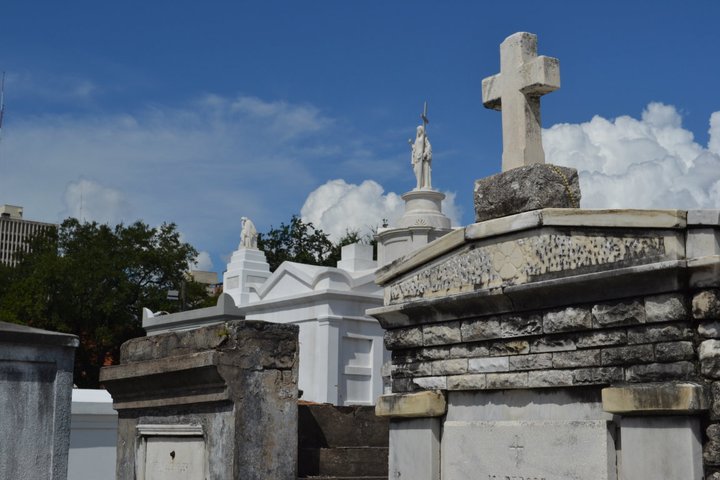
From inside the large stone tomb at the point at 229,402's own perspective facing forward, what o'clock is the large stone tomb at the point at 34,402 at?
the large stone tomb at the point at 34,402 is roughly at 3 o'clock from the large stone tomb at the point at 229,402.

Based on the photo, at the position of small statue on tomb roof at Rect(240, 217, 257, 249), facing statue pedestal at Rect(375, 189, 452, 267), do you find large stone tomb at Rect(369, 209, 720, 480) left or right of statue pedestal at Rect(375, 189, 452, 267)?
right

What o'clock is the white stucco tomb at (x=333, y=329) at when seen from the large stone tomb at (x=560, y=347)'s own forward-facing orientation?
The white stucco tomb is roughly at 4 o'clock from the large stone tomb.

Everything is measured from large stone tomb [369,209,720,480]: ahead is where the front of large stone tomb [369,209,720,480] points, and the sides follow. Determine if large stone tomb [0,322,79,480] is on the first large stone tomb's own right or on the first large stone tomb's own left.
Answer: on the first large stone tomb's own right

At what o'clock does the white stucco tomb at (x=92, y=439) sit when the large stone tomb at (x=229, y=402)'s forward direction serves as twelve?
The white stucco tomb is roughly at 4 o'clock from the large stone tomb.

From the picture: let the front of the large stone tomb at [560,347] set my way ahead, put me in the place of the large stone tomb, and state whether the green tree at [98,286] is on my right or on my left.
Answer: on my right

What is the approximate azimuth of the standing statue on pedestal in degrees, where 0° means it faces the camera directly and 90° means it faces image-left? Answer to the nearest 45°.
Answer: approximately 0°

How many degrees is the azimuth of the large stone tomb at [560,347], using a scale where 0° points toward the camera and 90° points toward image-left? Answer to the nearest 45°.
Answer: approximately 45°

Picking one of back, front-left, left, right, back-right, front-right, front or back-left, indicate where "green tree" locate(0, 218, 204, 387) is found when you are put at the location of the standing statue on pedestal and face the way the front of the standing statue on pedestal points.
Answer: back-right

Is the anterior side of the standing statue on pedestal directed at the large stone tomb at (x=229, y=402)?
yes

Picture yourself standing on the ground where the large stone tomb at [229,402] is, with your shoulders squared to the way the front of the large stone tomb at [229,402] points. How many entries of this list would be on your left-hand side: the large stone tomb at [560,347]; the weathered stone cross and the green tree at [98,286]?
2

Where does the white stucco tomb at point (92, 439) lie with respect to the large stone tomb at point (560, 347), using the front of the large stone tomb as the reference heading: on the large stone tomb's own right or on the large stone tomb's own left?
on the large stone tomb's own right

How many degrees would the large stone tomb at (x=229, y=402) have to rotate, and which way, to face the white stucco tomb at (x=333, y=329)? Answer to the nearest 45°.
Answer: approximately 135° to its right
